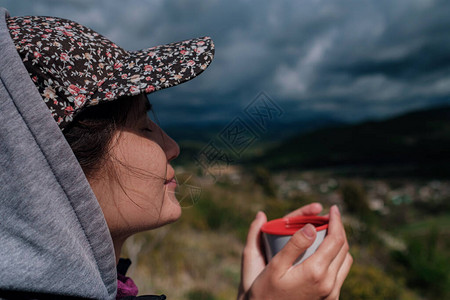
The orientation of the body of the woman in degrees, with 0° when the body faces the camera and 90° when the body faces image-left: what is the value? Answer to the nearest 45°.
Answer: approximately 270°

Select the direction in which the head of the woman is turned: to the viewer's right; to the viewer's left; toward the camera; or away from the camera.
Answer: to the viewer's right
